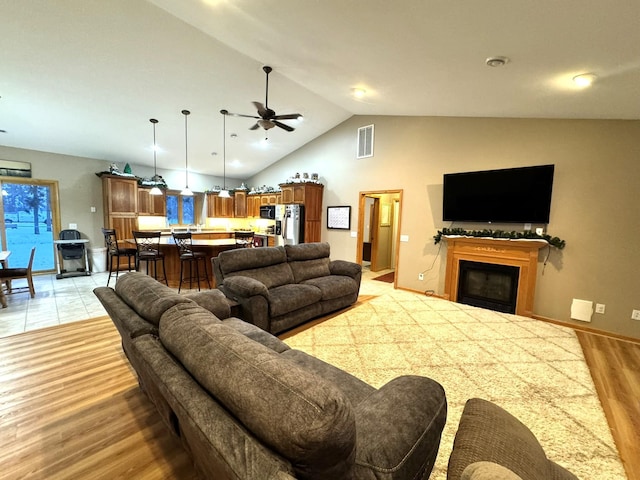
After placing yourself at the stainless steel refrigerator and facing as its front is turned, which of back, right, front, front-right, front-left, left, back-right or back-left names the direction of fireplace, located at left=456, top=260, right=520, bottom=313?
left

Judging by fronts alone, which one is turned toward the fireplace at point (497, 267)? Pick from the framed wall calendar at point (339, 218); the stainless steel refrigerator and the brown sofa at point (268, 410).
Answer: the brown sofa

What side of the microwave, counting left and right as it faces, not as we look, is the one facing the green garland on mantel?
left

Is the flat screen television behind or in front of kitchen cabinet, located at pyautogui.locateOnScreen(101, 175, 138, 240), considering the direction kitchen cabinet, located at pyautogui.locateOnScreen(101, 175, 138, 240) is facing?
in front

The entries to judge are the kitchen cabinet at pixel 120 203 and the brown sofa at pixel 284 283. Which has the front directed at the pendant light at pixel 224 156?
the kitchen cabinet

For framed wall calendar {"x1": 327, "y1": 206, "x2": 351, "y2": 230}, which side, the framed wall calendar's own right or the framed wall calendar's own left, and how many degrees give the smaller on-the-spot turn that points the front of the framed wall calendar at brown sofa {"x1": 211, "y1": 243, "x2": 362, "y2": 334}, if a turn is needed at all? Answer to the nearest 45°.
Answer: approximately 45° to the framed wall calendar's own left

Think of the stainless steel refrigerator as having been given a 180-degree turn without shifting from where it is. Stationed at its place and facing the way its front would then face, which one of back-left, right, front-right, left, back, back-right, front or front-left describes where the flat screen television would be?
right

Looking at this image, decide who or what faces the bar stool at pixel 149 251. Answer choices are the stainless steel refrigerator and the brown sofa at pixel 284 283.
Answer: the stainless steel refrigerator

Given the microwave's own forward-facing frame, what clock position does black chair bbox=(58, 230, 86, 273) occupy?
The black chair is roughly at 1 o'clock from the microwave.

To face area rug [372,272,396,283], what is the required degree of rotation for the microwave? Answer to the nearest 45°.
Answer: approximately 90° to its left

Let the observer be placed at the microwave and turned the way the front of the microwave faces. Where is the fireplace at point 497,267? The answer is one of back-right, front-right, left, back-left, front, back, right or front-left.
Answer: left

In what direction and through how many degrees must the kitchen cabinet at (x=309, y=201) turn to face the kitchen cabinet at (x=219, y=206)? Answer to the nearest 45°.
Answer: approximately 90° to its right

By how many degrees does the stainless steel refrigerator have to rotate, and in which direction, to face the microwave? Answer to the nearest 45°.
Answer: approximately 90° to its right
